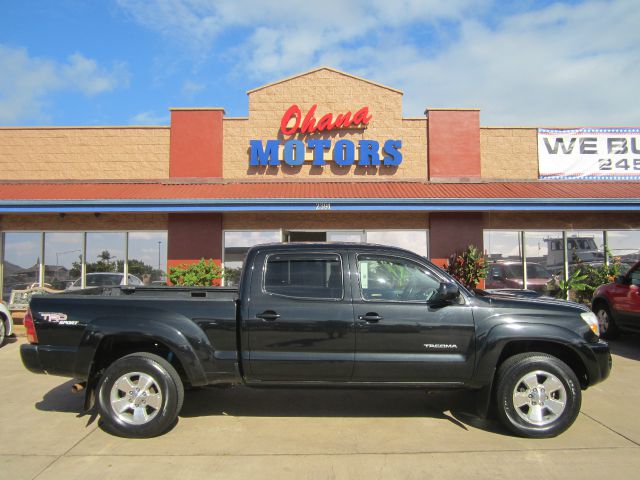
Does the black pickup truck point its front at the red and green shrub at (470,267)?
no

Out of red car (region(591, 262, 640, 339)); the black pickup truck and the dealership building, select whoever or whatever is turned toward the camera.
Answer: the dealership building

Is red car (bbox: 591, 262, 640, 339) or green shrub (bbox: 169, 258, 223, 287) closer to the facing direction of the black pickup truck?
the red car

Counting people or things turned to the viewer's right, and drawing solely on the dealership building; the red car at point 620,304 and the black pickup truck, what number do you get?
1

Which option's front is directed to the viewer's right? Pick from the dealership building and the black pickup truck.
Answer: the black pickup truck

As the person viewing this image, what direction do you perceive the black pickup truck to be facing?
facing to the right of the viewer

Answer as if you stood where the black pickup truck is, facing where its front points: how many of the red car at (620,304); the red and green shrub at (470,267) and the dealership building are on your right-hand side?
0

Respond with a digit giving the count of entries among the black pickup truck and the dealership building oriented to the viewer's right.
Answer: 1

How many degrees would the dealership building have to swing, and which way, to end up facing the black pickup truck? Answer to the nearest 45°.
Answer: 0° — it already faces it

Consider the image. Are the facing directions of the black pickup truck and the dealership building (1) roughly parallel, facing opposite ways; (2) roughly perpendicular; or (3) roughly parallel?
roughly perpendicular

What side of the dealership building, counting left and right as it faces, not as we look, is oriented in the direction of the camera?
front

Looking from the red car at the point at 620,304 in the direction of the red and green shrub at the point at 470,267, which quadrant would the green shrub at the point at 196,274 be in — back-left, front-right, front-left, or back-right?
front-left
